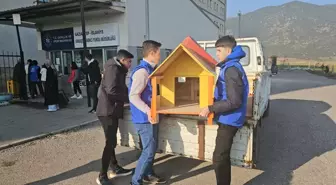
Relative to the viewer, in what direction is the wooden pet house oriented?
toward the camera

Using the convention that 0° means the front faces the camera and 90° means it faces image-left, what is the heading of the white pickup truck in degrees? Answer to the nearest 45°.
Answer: approximately 225°

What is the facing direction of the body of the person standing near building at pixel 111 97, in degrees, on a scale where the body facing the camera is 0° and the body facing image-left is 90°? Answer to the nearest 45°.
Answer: approximately 270°

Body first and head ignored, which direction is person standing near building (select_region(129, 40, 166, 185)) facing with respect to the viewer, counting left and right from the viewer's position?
facing to the right of the viewer

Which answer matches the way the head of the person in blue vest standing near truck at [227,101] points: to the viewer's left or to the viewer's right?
to the viewer's left

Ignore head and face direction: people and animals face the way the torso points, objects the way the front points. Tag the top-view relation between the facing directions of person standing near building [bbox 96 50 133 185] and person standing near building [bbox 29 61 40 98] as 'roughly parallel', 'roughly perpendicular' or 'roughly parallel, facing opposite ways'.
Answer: roughly perpendicular

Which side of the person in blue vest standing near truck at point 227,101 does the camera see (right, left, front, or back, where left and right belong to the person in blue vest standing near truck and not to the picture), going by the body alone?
left

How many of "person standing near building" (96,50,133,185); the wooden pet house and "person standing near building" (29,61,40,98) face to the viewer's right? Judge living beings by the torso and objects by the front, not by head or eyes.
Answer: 1

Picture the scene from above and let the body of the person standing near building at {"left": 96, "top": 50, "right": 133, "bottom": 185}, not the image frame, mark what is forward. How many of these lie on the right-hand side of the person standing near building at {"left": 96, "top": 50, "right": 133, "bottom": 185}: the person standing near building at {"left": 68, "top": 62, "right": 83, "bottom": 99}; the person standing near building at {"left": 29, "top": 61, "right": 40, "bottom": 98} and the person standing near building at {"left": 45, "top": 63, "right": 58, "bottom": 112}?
0

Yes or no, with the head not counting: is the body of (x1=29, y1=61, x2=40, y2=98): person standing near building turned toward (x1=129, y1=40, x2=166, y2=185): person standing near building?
no

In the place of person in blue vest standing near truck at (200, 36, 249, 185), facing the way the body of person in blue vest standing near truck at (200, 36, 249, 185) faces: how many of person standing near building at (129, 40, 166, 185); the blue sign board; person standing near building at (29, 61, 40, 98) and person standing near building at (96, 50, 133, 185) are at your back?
0

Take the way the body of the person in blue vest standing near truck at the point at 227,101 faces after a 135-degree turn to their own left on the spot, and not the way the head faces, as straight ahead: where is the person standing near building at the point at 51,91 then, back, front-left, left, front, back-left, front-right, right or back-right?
back
